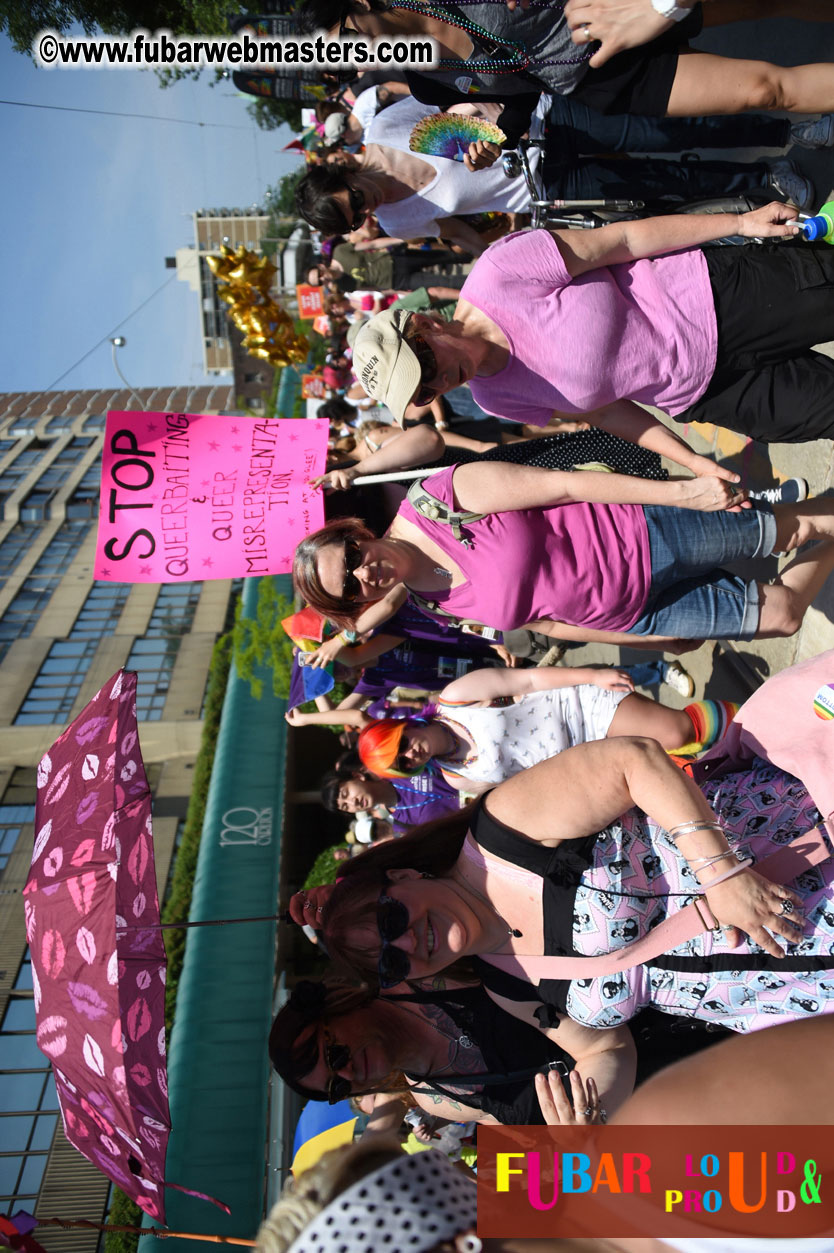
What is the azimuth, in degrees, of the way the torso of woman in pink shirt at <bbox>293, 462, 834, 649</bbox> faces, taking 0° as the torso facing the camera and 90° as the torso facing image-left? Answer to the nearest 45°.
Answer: approximately 0°

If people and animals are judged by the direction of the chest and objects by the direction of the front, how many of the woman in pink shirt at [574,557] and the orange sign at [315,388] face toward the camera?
2

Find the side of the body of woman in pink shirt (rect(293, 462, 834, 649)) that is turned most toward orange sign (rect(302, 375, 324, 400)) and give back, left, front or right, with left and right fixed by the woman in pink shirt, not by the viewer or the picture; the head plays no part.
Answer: back

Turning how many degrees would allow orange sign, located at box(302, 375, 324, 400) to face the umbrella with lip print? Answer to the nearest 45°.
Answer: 0° — it already faces it

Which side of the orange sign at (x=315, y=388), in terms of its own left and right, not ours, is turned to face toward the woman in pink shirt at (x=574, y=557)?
front

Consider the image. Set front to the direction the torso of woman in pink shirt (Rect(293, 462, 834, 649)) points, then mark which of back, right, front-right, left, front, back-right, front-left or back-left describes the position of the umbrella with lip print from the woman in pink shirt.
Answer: front-right
